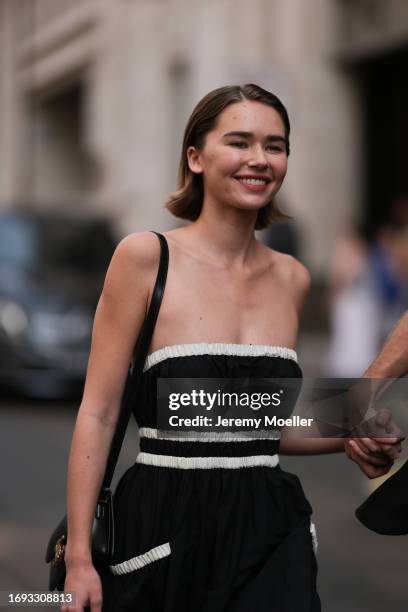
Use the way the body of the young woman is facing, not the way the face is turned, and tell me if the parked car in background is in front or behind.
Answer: behind

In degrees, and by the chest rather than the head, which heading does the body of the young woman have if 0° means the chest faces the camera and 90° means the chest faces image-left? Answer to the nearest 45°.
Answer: approximately 315°
